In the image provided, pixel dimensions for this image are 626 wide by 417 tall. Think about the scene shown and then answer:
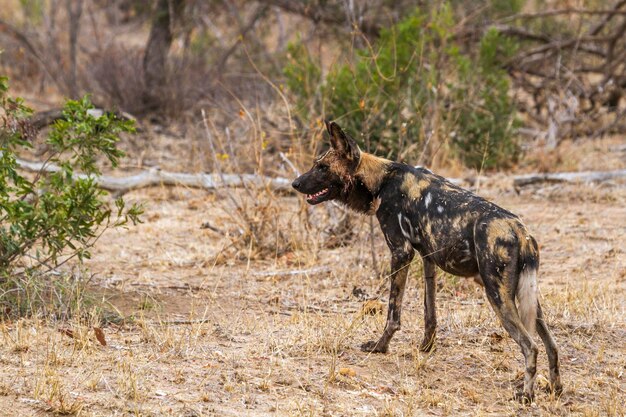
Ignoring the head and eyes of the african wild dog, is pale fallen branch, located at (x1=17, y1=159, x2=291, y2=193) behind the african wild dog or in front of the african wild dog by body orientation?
in front

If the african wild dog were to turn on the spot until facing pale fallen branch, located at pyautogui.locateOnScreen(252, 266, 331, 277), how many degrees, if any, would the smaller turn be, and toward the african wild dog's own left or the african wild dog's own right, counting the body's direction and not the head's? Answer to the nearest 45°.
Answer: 0° — it already faces it

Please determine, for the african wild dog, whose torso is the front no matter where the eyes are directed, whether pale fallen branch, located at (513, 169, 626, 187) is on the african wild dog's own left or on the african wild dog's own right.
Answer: on the african wild dog's own right

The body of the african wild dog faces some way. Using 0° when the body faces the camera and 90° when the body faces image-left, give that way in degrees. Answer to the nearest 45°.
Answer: approximately 135°

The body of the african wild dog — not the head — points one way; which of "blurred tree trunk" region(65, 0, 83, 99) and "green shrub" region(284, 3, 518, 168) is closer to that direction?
the blurred tree trunk

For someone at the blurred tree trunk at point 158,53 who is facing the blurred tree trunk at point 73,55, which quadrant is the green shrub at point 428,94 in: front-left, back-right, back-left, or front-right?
back-left

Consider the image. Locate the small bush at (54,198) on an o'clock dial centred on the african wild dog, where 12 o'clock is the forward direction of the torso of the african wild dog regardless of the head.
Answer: The small bush is roughly at 11 o'clock from the african wild dog.

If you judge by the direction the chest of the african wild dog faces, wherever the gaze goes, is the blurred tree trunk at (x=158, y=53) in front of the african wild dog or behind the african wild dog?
in front
